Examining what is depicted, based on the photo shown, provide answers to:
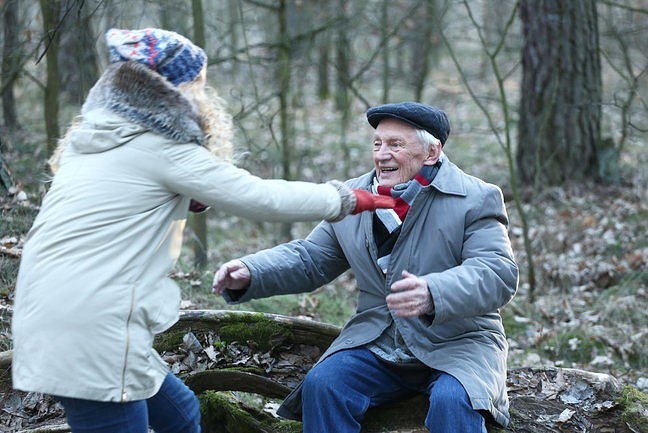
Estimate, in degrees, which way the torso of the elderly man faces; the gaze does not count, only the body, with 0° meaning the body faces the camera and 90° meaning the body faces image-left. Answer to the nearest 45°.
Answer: approximately 45°

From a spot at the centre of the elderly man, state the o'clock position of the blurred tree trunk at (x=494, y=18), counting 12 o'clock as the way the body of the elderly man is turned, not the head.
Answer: The blurred tree trunk is roughly at 5 o'clock from the elderly man.

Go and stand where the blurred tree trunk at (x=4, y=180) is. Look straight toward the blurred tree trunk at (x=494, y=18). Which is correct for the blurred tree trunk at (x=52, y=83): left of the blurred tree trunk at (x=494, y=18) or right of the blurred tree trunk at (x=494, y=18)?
left

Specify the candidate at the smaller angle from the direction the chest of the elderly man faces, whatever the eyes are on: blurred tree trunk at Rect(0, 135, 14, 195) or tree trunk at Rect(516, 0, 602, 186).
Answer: the blurred tree trunk

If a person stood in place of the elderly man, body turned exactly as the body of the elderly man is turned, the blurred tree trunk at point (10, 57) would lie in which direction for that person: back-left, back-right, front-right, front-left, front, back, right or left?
right

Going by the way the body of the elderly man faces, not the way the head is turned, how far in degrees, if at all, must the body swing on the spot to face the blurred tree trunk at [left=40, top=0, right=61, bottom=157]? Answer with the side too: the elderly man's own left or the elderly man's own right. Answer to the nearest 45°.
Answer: approximately 90° to the elderly man's own right

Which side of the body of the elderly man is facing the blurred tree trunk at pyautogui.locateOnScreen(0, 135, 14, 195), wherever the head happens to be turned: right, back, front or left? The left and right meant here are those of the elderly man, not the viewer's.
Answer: right

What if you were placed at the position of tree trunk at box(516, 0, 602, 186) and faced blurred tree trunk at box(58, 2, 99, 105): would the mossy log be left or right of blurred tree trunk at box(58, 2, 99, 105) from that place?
left

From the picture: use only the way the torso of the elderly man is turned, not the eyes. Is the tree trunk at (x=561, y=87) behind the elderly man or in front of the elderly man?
behind
